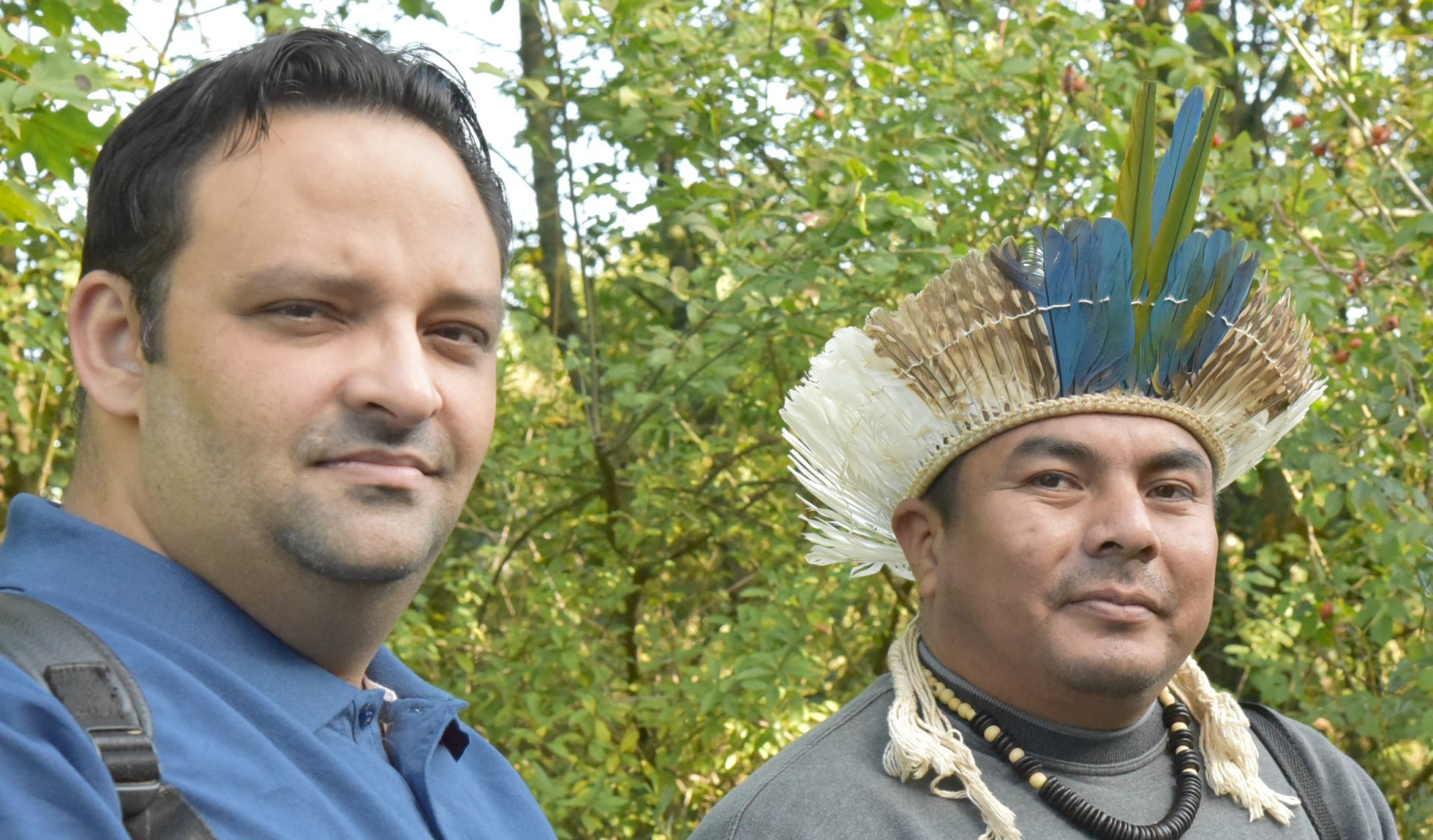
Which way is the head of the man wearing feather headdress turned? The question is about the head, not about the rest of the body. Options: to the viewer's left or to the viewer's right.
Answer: to the viewer's right

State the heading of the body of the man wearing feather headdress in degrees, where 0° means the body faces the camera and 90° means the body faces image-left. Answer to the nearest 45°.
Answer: approximately 315°

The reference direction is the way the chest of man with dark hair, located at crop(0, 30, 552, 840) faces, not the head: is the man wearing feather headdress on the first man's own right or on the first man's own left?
on the first man's own left

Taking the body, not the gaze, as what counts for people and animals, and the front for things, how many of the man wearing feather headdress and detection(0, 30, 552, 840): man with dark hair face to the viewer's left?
0

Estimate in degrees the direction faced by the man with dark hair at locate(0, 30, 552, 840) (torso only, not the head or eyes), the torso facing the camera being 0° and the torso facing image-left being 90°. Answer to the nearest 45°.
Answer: approximately 315°

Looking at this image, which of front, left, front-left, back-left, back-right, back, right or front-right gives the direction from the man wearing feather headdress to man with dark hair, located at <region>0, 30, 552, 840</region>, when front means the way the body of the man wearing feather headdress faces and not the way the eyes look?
right
